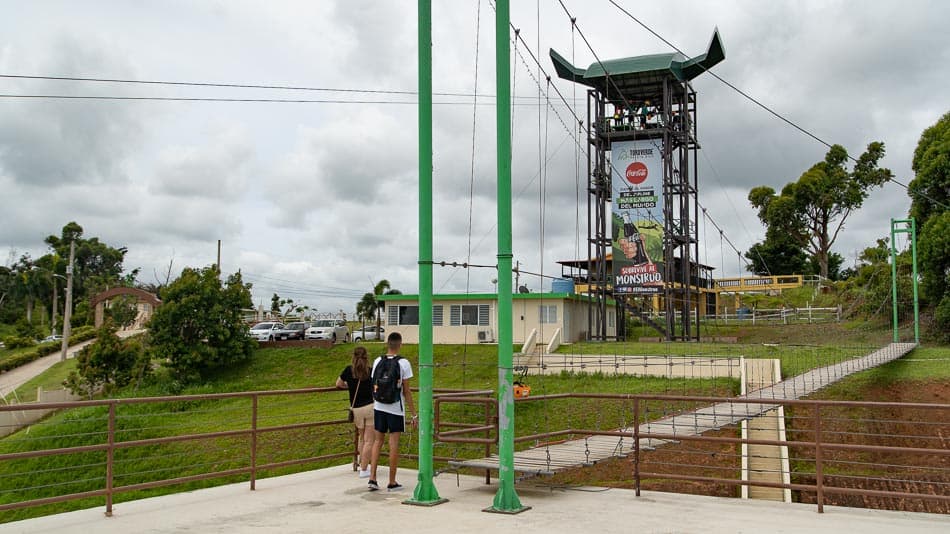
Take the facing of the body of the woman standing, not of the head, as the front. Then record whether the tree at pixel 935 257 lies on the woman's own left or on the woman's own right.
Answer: on the woman's own right

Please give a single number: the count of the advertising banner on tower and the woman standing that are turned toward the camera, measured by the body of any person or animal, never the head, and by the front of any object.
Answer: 1

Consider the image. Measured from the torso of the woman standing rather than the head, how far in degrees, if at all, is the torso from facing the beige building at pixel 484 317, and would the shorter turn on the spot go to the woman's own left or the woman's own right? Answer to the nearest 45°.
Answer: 0° — they already face it

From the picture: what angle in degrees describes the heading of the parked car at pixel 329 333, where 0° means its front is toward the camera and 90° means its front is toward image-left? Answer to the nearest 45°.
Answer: approximately 45°

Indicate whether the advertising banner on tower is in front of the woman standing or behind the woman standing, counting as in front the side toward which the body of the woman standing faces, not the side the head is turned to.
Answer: in front

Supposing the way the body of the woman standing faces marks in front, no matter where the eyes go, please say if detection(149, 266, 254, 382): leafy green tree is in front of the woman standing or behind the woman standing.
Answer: in front

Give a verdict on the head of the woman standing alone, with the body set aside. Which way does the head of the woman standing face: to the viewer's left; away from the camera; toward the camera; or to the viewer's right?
away from the camera

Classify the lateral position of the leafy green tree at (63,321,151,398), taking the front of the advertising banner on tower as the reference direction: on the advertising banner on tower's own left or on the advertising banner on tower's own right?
on the advertising banner on tower's own right

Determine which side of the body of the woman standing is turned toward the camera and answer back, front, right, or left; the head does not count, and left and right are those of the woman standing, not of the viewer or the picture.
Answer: back

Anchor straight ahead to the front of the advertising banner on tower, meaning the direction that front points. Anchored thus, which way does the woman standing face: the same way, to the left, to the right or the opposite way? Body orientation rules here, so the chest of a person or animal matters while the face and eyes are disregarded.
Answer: the opposite way

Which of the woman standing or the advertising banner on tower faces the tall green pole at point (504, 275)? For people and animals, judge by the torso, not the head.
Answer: the advertising banner on tower

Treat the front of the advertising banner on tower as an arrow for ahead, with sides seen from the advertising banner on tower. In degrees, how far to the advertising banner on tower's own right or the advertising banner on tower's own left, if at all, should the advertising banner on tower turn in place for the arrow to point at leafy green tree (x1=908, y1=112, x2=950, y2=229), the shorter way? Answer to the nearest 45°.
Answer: approximately 90° to the advertising banner on tower's own left

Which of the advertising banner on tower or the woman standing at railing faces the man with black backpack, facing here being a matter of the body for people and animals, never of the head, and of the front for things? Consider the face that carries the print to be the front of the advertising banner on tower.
the advertising banner on tower

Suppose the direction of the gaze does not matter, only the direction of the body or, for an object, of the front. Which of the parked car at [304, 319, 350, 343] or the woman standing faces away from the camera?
the woman standing
